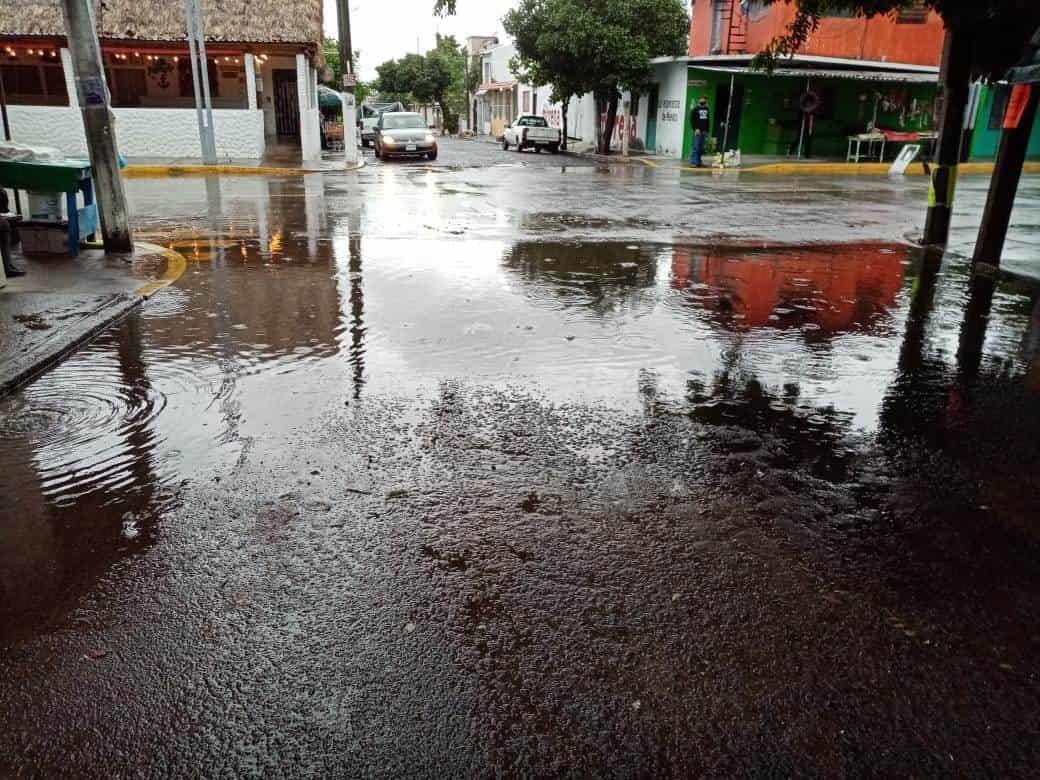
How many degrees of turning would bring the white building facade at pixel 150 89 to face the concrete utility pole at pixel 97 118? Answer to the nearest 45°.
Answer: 0° — it already faces it

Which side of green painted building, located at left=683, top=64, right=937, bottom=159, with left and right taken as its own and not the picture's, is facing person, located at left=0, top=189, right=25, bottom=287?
front

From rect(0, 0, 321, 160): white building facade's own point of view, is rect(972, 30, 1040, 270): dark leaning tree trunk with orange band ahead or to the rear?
ahead

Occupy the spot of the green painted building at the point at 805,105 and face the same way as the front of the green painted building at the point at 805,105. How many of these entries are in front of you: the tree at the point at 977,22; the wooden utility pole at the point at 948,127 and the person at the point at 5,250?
3

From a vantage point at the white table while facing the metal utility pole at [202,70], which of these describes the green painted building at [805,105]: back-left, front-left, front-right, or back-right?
front-right

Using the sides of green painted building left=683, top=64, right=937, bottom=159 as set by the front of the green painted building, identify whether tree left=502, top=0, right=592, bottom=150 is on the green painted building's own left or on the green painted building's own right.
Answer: on the green painted building's own right

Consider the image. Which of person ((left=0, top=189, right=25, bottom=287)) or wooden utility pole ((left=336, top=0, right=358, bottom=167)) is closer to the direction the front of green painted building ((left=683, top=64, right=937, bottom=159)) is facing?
the person

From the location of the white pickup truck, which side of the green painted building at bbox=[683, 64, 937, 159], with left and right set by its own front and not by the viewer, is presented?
right

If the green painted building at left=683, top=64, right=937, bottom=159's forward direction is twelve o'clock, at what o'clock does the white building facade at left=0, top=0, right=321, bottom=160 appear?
The white building facade is roughly at 2 o'clock from the green painted building.

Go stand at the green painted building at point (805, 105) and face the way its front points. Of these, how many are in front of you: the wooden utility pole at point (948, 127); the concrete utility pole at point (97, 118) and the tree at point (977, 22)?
3

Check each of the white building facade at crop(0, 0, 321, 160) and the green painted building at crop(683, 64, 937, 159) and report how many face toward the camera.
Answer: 2

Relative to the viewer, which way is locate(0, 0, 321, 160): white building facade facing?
toward the camera

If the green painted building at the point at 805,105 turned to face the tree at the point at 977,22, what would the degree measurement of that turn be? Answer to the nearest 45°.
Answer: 0° — it already faces it
